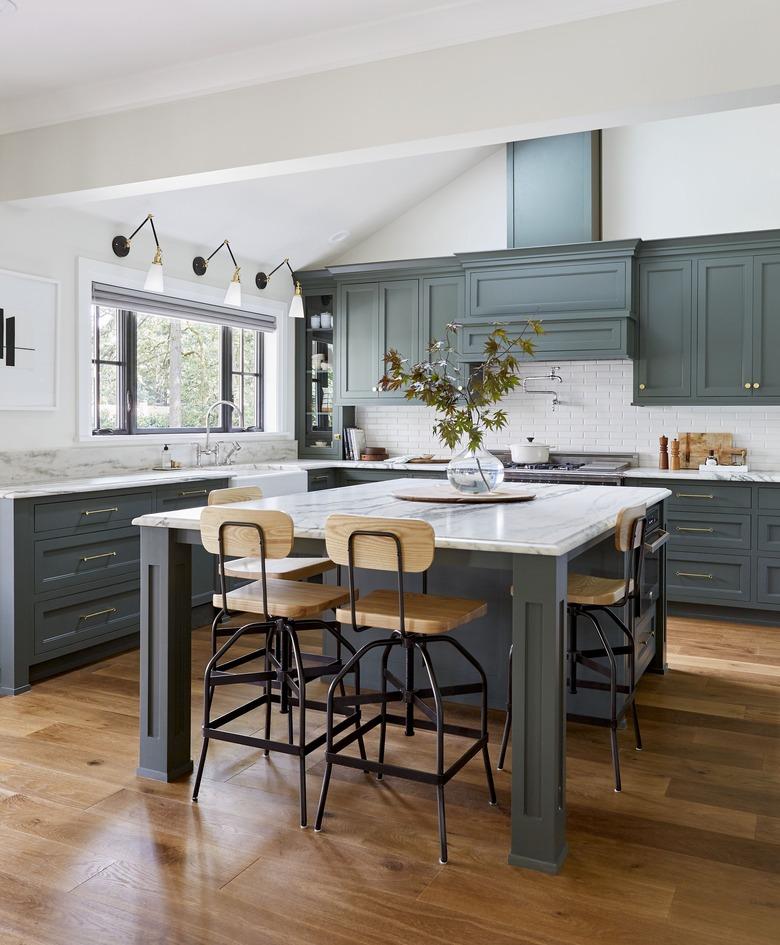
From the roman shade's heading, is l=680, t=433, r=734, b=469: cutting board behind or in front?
in front

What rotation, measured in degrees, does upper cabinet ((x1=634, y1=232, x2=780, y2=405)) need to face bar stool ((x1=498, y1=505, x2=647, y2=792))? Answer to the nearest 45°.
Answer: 0° — it already faces it

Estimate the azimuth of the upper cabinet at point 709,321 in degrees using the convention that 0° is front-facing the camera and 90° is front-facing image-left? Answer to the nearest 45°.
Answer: approximately 0°

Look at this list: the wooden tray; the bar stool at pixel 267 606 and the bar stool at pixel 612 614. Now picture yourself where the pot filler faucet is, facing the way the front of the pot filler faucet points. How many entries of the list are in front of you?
3

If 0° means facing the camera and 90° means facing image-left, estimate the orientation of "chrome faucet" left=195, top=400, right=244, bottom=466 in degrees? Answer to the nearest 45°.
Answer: approximately 315°

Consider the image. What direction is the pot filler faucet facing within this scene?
toward the camera

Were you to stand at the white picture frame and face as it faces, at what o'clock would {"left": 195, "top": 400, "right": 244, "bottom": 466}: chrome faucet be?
The chrome faucet is roughly at 9 o'clock from the white picture frame.

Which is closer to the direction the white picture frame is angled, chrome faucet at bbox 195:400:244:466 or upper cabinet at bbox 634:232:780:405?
the upper cabinet

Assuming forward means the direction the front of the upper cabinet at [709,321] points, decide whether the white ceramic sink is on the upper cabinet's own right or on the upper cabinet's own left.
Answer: on the upper cabinet's own right

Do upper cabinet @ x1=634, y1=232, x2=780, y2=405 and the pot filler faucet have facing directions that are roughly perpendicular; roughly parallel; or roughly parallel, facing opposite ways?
roughly parallel

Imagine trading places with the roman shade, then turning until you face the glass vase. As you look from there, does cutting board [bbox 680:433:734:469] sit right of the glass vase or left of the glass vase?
left

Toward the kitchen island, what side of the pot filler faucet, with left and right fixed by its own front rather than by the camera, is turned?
front

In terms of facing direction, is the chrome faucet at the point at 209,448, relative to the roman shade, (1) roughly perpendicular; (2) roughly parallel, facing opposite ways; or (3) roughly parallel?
roughly parallel

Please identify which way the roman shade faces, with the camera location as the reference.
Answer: facing the viewer and to the right of the viewer

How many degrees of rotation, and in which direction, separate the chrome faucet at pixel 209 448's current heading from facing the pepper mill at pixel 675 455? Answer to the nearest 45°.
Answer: approximately 45° to its left

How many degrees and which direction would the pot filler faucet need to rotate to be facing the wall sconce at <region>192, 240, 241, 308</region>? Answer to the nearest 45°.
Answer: approximately 45° to its right

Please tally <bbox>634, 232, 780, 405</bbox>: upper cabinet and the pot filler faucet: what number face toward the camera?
2
